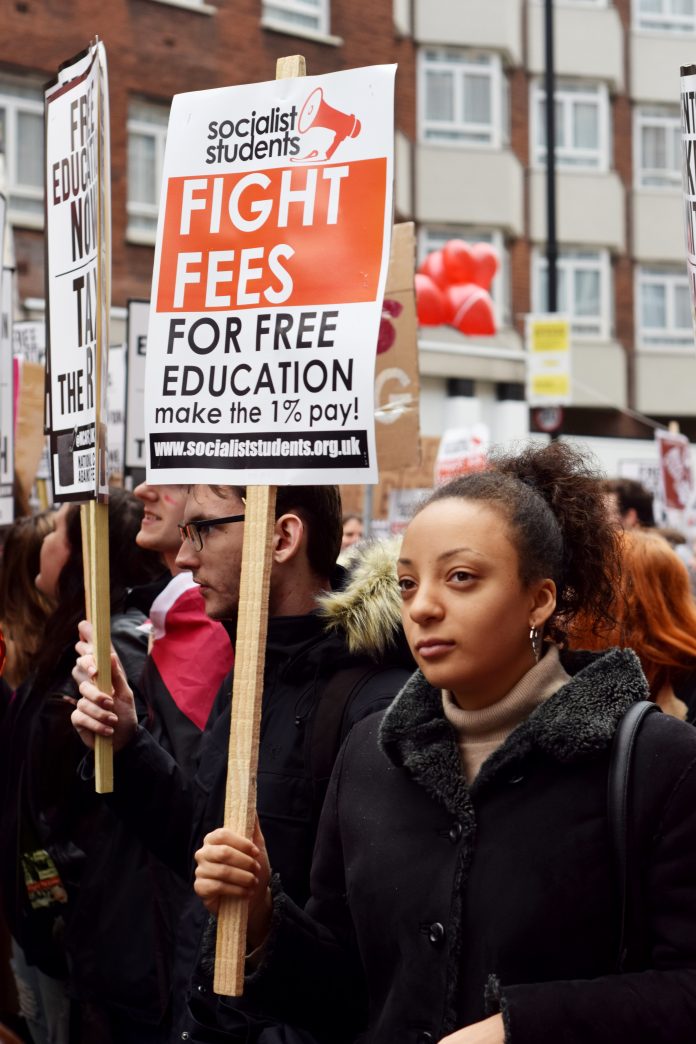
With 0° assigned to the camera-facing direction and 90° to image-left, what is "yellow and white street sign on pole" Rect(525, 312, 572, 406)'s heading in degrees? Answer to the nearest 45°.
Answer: approximately 0°

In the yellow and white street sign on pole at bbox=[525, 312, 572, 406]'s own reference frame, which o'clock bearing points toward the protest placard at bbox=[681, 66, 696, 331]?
the protest placard at bbox=[681, 66, 696, 331] is roughly at 12 o'clock from the yellow and white street sign on pole at bbox=[525, 312, 572, 406].

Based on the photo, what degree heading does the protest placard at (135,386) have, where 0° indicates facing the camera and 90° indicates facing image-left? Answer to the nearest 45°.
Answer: approximately 0°

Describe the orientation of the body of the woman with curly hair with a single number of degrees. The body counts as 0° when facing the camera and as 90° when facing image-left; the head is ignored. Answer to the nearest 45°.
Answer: approximately 45°

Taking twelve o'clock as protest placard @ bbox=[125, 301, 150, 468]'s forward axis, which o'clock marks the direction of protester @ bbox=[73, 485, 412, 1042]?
The protester is roughly at 12 o'clock from the protest placard.

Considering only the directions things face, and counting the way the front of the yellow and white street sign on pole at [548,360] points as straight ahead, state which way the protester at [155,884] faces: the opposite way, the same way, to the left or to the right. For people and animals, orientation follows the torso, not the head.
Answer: to the right

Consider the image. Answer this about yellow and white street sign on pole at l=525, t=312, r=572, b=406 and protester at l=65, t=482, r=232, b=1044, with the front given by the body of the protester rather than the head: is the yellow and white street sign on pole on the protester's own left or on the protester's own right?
on the protester's own right

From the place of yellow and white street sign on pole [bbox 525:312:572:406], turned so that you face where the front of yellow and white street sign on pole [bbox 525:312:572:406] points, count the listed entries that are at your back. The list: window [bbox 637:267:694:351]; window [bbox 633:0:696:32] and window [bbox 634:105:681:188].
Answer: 3
